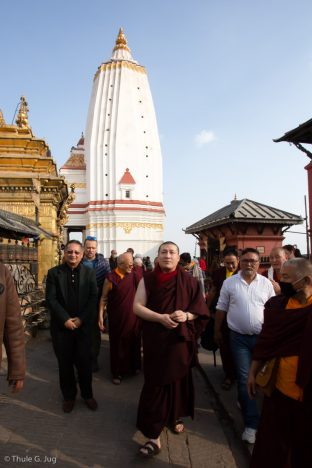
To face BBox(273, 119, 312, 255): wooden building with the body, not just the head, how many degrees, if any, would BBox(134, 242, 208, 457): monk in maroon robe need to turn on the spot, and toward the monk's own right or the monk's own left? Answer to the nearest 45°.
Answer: approximately 135° to the monk's own left

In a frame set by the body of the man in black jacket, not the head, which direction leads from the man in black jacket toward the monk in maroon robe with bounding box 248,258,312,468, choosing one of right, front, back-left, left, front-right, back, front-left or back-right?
front-left

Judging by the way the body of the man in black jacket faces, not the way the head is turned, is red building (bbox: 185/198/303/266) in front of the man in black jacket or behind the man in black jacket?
behind

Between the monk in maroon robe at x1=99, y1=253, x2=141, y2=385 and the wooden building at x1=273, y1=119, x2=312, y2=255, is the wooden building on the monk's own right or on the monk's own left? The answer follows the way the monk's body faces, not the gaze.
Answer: on the monk's own left

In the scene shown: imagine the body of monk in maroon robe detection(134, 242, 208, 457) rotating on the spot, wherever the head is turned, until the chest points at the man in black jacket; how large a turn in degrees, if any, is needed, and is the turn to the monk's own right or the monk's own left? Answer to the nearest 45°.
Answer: approximately 135° to the monk's own right

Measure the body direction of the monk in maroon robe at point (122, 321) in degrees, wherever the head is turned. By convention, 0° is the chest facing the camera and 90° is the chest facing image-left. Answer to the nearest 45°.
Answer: approximately 315°

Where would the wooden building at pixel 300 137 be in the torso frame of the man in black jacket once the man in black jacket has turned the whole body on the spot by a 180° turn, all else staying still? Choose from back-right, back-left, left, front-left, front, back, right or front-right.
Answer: front-right

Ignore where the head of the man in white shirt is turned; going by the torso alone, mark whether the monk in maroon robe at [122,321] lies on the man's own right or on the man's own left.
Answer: on the man's own right

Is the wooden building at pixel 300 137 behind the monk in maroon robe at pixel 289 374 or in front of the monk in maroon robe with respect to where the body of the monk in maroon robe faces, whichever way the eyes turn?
behind

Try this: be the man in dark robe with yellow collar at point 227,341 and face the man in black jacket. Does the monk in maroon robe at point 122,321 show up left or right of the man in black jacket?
right

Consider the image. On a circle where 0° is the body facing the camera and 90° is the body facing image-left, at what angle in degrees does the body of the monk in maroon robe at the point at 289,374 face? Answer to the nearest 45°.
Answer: approximately 45°

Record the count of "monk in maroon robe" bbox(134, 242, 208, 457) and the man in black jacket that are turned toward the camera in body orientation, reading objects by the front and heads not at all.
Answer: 2
